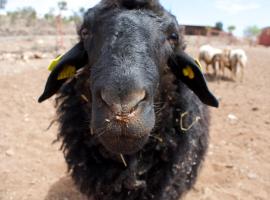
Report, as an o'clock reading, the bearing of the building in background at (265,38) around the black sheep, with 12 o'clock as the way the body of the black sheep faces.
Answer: The building in background is roughly at 7 o'clock from the black sheep.

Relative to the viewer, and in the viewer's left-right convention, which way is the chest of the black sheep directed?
facing the viewer

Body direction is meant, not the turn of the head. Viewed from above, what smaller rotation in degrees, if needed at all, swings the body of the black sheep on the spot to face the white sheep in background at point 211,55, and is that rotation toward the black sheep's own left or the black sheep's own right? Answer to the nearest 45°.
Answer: approximately 180°

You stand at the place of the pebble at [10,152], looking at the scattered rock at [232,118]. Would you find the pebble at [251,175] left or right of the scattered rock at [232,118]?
right
